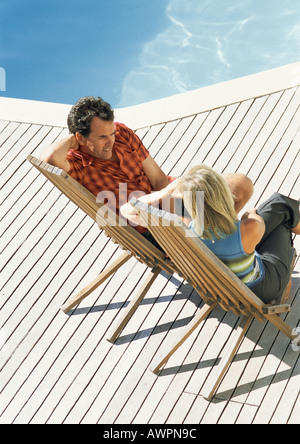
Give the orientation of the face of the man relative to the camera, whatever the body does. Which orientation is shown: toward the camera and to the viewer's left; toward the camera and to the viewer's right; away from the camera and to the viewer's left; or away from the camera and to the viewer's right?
toward the camera and to the viewer's right

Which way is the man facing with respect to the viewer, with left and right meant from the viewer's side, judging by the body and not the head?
facing the viewer and to the right of the viewer

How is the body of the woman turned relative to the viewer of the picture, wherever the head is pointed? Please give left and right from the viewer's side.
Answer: facing away from the viewer and to the right of the viewer

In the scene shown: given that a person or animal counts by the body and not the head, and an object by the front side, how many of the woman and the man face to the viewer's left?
0

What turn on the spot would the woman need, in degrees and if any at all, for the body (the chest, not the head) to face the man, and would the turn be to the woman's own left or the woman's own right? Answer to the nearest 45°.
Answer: approximately 90° to the woman's own left

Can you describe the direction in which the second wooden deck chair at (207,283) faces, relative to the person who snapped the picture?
facing away from the viewer and to the right of the viewer
